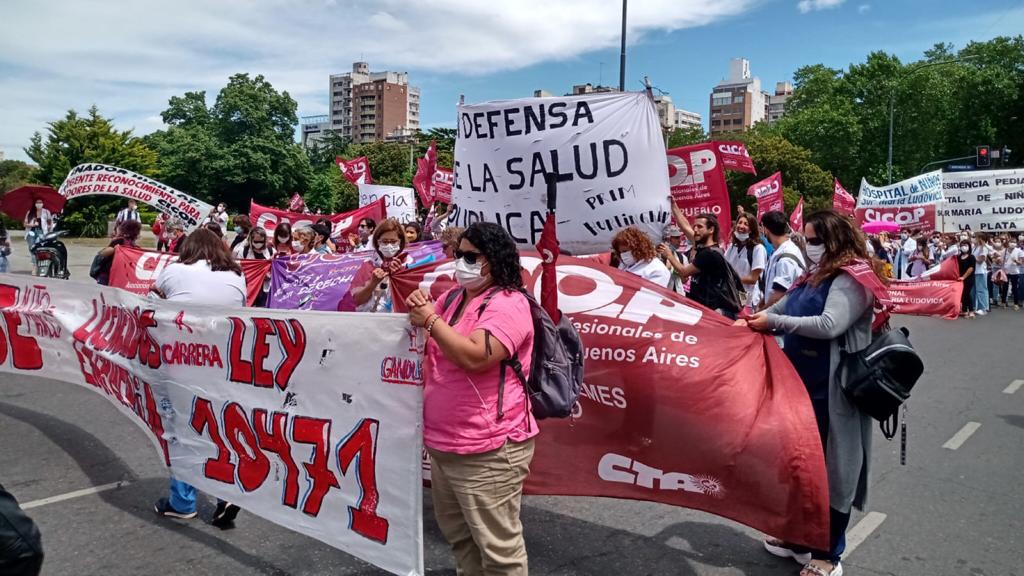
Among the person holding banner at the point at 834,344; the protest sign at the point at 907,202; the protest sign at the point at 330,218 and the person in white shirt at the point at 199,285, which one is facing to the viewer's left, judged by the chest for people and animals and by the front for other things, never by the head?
the person holding banner

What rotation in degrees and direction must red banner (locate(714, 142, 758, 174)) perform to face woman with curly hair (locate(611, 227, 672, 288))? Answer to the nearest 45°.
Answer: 0° — it already faces them

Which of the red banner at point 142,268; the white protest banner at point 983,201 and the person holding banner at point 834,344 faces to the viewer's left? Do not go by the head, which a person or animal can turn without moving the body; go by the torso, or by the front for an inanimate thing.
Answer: the person holding banner

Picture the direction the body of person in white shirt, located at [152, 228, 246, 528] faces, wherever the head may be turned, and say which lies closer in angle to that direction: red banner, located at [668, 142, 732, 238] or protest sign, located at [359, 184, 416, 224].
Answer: the protest sign

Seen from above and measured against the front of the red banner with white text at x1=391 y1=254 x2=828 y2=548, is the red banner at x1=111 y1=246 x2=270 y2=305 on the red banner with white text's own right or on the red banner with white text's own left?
on the red banner with white text's own right

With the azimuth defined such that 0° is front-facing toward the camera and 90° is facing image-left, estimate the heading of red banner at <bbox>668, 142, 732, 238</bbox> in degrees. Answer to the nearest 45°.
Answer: approximately 0°

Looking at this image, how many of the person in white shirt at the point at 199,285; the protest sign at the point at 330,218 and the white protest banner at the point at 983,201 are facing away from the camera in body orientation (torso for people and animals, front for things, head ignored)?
1

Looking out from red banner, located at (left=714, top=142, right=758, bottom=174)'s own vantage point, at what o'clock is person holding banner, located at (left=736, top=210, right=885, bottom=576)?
The person holding banner is roughly at 12 o'clock from the red banner.

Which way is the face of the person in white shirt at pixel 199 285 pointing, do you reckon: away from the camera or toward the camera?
away from the camera

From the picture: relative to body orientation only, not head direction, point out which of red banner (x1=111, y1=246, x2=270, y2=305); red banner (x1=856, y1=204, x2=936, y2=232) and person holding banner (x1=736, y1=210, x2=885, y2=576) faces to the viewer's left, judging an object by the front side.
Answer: the person holding banner

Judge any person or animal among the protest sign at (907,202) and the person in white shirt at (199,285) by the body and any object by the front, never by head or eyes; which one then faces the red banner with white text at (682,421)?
the protest sign
